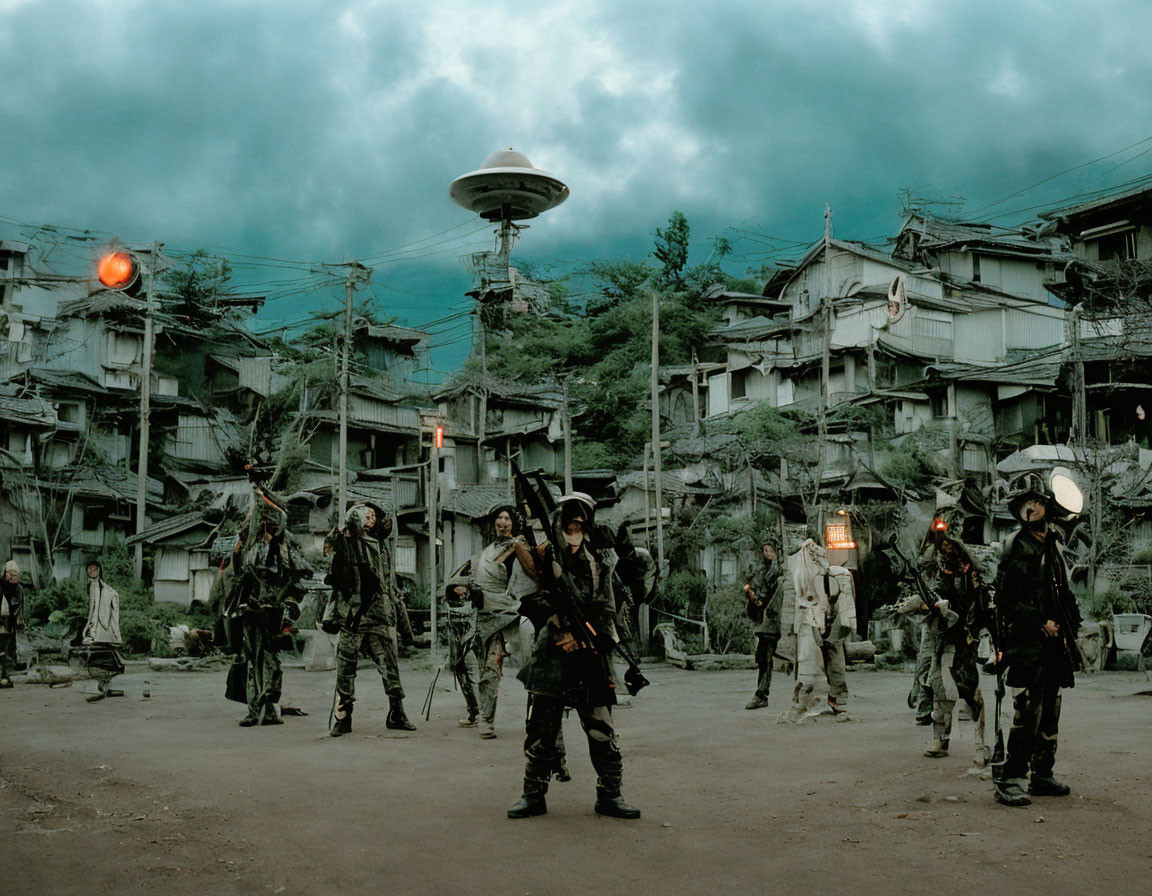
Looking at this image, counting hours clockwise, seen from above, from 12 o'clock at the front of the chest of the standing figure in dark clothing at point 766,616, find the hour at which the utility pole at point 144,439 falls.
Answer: The utility pole is roughly at 3 o'clock from the standing figure in dark clothing.

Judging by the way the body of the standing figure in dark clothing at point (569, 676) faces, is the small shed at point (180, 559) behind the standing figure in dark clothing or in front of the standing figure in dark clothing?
behind

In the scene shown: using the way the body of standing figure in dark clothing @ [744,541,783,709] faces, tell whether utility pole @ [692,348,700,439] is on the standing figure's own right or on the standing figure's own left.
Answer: on the standing figure's own right

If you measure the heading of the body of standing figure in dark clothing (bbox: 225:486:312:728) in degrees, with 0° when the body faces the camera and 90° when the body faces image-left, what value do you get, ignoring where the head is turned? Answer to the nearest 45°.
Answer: approximately 0°

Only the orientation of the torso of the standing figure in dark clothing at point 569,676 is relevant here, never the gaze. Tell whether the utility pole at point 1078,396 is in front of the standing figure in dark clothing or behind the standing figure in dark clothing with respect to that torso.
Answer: behind

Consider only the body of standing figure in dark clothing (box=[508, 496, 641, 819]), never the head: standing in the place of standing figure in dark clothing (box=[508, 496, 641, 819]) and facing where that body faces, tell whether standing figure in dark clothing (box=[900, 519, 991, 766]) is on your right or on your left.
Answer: on your left

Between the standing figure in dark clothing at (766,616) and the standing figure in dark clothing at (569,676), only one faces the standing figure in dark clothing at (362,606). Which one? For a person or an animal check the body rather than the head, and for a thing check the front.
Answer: the standing figure in dark clothing at (766,616)

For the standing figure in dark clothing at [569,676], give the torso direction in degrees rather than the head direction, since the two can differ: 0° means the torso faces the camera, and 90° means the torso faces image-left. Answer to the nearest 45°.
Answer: approximately 0°

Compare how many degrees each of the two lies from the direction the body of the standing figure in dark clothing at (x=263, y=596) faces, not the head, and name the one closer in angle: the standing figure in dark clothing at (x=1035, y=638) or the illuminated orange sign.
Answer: the standing figure in dark clothing

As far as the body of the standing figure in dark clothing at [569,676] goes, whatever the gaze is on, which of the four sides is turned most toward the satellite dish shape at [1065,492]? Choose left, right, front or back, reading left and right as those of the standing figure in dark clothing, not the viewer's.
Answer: left

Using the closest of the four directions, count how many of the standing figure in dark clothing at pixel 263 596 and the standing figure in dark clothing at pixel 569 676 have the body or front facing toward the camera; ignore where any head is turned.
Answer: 2
